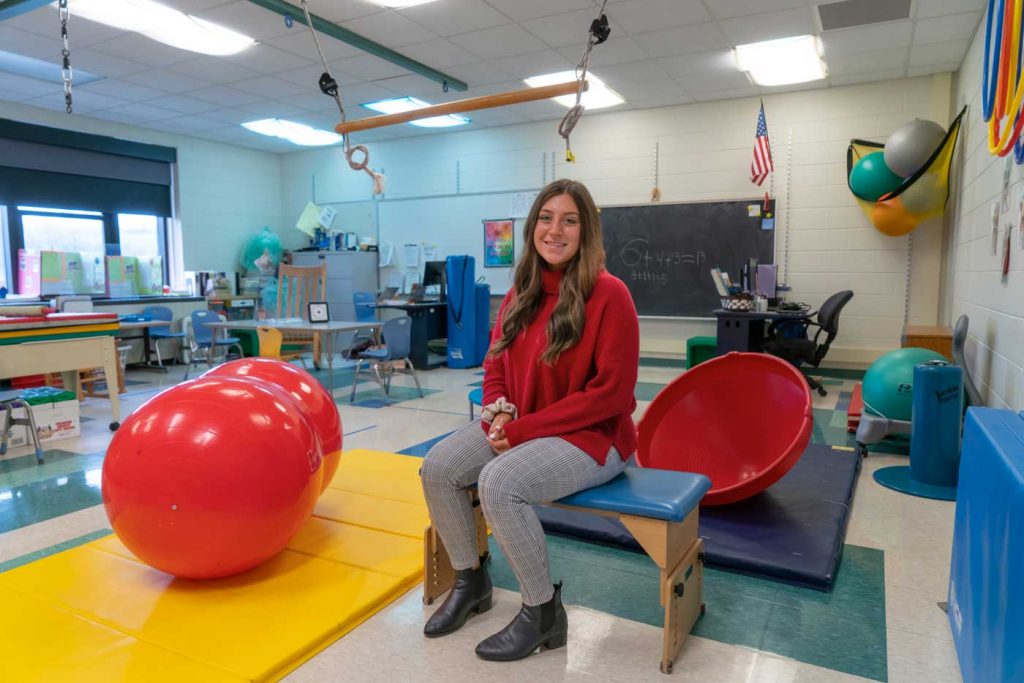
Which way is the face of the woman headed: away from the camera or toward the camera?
toward the camera

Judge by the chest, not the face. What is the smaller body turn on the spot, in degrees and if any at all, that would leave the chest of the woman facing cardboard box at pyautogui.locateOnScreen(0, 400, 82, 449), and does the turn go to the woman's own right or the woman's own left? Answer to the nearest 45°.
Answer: approximately 90° to the woman's own right

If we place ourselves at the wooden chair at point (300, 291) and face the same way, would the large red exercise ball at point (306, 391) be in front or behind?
in front

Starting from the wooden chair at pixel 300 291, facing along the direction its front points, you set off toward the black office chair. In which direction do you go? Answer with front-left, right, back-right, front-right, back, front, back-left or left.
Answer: front-left

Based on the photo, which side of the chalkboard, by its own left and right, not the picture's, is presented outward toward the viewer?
front

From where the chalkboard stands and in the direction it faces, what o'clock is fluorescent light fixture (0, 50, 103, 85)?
The fluorescent light fixture is roughly at 2 o'clock from the chalkboard.

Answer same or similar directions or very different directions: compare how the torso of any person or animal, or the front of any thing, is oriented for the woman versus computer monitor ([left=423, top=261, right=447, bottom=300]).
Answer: same or similar directions

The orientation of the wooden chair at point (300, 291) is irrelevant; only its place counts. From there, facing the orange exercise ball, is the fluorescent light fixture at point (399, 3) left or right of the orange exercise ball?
right

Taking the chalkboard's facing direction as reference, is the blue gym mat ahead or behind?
ahead

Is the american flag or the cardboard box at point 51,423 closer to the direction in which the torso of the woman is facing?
the cardboard box

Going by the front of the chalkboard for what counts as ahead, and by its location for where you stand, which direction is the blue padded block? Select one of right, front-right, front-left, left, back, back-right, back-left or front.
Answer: front

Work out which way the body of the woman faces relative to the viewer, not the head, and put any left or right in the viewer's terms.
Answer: facing the viewer and to the left of the viewer
